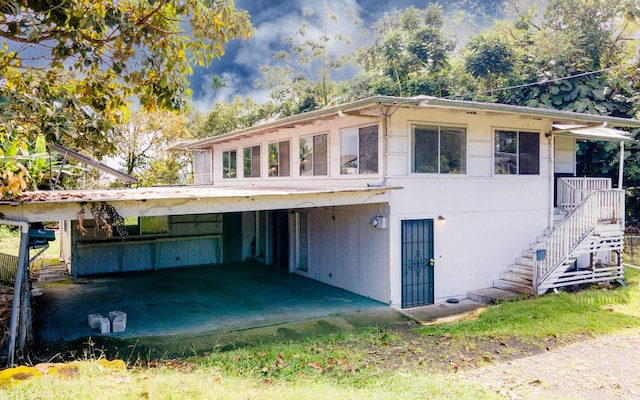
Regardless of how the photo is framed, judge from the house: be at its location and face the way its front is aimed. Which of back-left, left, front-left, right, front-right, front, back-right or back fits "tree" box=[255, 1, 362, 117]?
back-left

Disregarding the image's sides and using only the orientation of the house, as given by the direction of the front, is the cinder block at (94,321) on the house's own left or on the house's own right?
on the house's own right

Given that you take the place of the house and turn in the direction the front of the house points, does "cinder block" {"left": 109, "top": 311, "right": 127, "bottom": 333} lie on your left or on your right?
on your right

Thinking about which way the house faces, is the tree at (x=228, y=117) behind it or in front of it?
behind

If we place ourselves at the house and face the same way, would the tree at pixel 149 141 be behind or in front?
behind

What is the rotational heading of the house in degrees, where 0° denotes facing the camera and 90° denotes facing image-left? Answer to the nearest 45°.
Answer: approximately 315°
